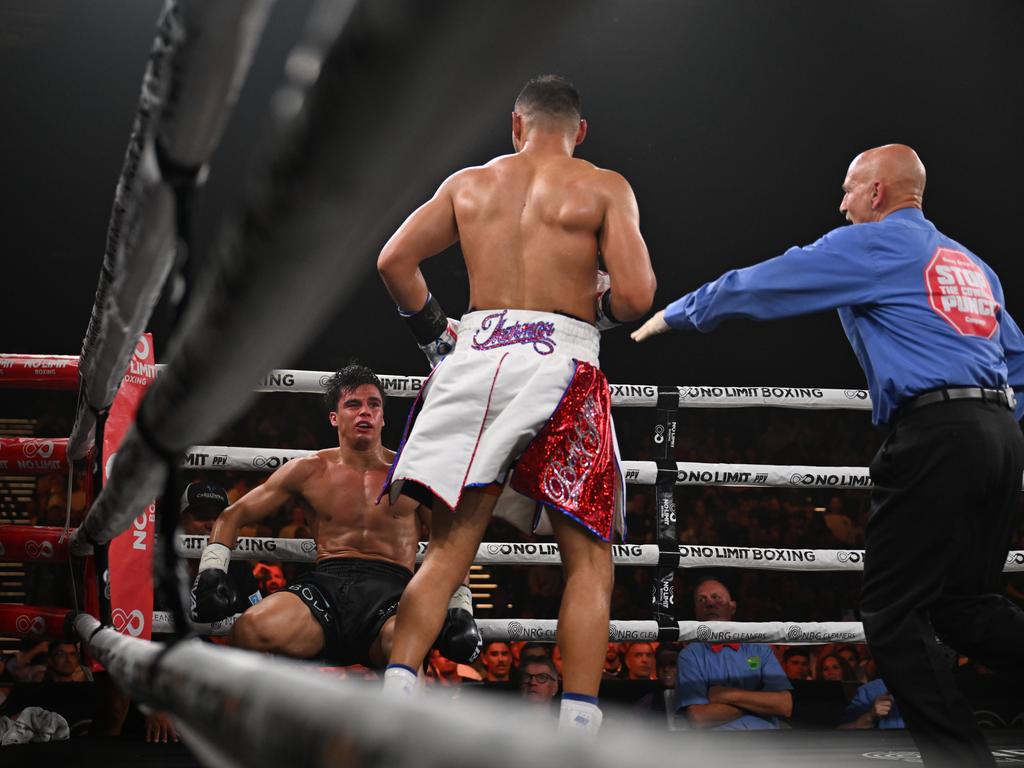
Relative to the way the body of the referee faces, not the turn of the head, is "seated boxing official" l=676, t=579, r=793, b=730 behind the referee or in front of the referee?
in front

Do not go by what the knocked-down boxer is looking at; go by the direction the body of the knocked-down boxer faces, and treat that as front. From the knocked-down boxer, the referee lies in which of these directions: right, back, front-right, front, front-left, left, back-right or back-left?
front-left

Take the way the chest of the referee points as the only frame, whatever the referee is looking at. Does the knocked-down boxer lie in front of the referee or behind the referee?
in front

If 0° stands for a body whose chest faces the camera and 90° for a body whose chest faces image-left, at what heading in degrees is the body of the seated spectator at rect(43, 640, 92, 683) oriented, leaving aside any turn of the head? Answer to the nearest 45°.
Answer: approximately 0°

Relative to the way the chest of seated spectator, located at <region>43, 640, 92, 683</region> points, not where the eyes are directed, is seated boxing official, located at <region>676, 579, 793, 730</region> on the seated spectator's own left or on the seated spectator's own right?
on the seated spectator's own left

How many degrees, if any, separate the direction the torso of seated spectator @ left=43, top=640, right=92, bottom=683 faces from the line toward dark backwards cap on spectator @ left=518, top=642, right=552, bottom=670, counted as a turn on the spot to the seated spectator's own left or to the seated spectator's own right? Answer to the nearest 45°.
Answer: approximately 45° to the seated spectator's own left

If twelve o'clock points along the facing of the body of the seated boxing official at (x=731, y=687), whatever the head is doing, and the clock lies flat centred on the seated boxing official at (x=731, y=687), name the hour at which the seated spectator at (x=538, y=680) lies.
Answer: the seated spectator at (x=538, y=680) is roughly at 3 o'clock from the seated boxing official at (x=731, y=687).

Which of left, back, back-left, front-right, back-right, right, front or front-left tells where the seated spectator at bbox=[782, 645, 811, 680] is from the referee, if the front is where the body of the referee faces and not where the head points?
front-right

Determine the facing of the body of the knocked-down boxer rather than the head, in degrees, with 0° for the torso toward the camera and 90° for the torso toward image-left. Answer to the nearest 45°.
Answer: approximately 0°

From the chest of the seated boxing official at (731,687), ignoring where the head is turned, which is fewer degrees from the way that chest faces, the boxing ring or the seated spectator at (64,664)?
the boxing ring
